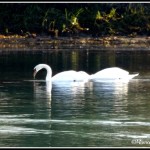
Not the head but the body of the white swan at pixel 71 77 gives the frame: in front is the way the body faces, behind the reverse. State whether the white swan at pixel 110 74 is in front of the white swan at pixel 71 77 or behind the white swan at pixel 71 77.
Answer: behind

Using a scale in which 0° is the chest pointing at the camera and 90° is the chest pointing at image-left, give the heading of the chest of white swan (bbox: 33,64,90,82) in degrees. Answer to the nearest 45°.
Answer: approximately 90°
